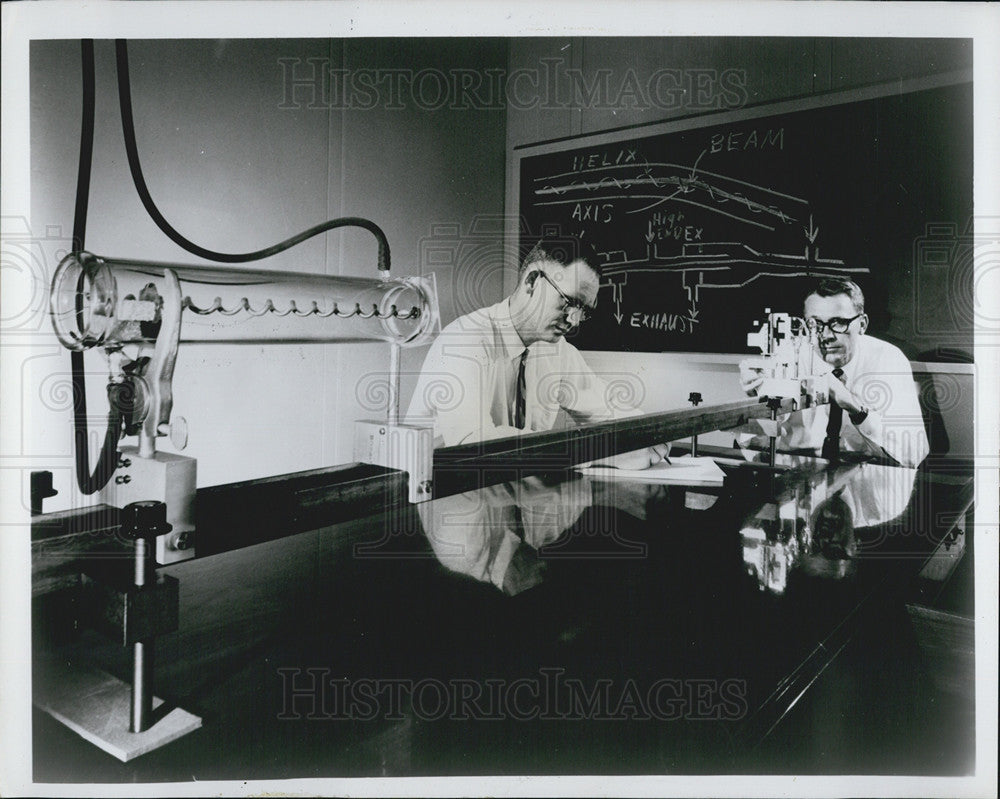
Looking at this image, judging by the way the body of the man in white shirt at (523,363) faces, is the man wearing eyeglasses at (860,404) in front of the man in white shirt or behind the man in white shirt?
in front

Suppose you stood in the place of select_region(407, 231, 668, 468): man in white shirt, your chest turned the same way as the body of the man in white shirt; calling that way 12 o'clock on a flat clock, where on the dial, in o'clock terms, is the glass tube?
The glass tube is roughly at 2 o'clock from the man in white shirt.

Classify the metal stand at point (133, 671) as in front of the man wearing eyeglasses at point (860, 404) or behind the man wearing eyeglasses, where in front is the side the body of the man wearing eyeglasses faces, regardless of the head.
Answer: in front

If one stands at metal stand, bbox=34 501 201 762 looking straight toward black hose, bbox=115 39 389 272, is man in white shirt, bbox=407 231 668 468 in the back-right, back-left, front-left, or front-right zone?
front-right

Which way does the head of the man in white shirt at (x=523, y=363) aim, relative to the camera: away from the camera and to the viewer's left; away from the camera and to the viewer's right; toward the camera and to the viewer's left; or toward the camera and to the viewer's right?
toward the camera and to the viewer's right

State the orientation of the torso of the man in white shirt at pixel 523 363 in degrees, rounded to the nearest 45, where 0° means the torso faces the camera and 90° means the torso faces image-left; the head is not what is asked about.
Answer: approximately 315°

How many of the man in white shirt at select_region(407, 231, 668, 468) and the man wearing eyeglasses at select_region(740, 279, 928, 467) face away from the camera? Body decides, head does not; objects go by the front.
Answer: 0

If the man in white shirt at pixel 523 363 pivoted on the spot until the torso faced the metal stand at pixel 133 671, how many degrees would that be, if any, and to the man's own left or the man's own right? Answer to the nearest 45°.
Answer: approximately 45° to the man's own right
